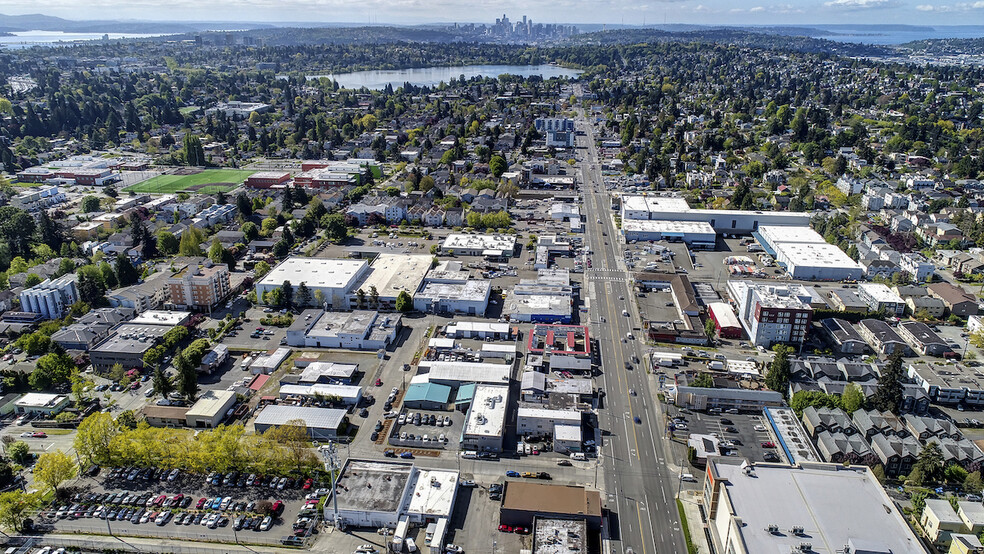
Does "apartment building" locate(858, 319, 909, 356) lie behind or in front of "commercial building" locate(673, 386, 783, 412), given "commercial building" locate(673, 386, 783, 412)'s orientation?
behind

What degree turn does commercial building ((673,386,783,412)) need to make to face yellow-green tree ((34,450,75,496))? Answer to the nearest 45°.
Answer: approximately 45° to its right

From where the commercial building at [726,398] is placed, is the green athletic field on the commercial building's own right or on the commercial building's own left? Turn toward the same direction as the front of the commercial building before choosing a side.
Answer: on the commercial building's own right

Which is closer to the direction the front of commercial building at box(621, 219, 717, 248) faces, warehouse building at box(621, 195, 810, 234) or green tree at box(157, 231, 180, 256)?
the green tree

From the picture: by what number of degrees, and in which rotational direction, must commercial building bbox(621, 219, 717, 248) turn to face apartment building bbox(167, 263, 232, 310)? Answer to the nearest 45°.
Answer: approximately 45° to its right
